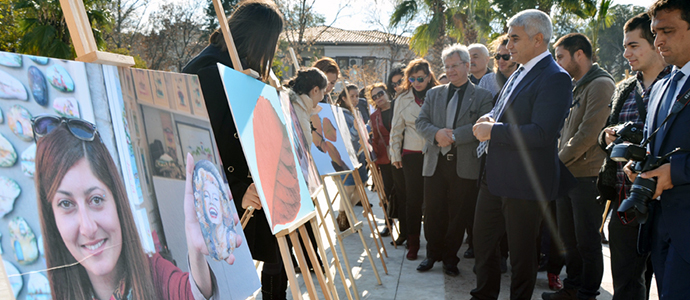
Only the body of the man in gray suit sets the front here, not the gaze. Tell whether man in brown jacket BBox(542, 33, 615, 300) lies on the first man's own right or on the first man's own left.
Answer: on the first man's own left

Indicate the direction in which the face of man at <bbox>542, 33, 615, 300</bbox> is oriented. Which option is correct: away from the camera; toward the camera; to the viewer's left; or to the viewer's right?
to the viewer's left

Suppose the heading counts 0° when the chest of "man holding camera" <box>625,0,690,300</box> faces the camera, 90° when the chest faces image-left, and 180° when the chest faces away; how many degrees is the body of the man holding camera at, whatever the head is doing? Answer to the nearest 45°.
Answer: approximately 45°

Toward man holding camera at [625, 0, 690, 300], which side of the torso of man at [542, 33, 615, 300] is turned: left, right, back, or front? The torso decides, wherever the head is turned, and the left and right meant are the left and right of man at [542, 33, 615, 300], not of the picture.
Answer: left

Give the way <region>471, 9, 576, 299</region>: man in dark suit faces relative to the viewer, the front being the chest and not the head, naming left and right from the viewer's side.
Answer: facing to the left of the viewer

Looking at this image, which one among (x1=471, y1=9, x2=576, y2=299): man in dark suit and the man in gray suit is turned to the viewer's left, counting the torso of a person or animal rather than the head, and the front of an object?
the man in dark suit

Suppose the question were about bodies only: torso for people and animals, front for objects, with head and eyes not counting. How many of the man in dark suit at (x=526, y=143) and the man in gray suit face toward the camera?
1

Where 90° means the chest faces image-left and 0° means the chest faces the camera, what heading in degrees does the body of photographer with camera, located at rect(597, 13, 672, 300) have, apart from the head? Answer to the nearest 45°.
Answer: approximately 45°
